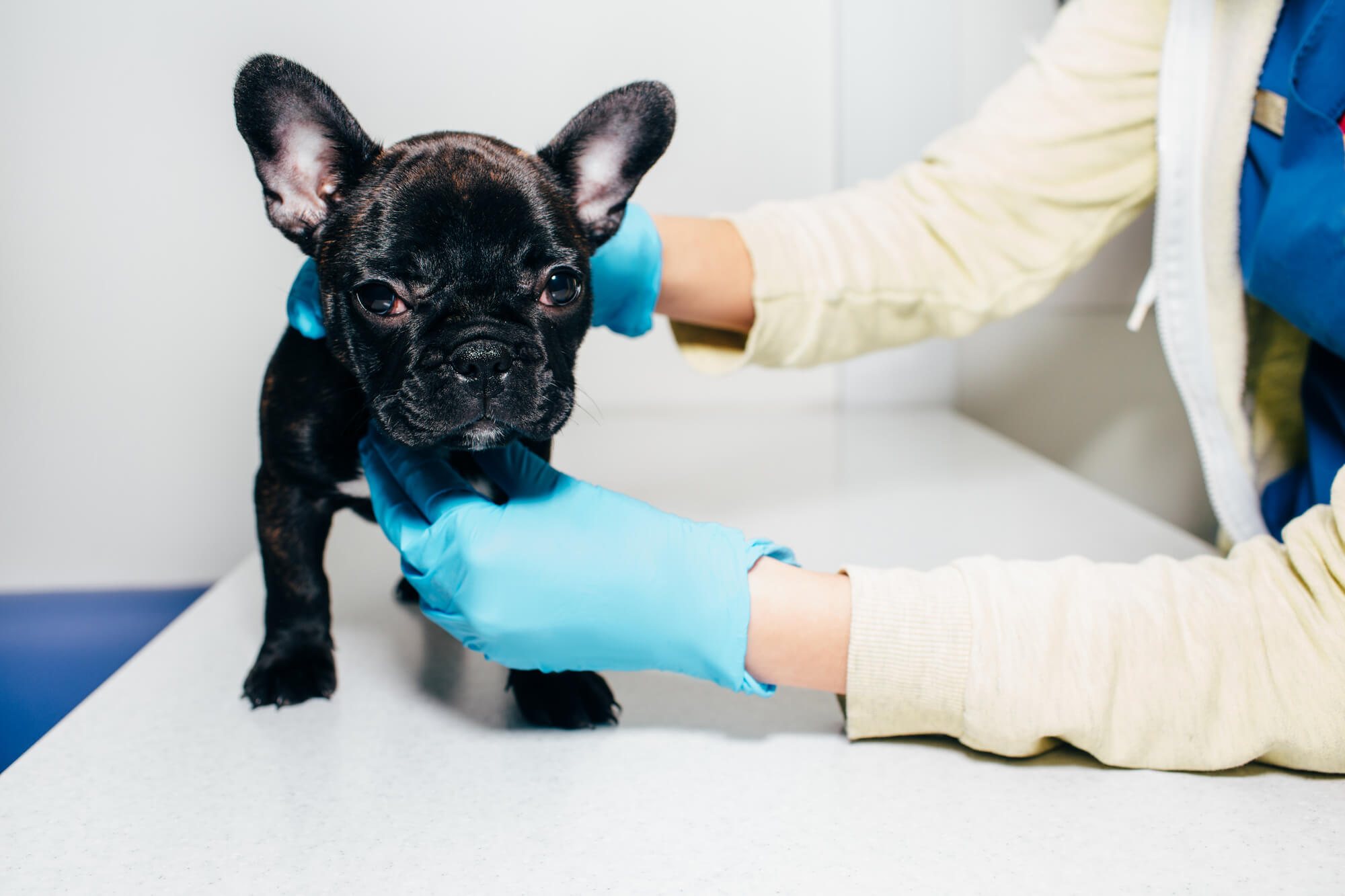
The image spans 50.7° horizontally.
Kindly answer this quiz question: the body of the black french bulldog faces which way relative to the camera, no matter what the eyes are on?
toward the camera
